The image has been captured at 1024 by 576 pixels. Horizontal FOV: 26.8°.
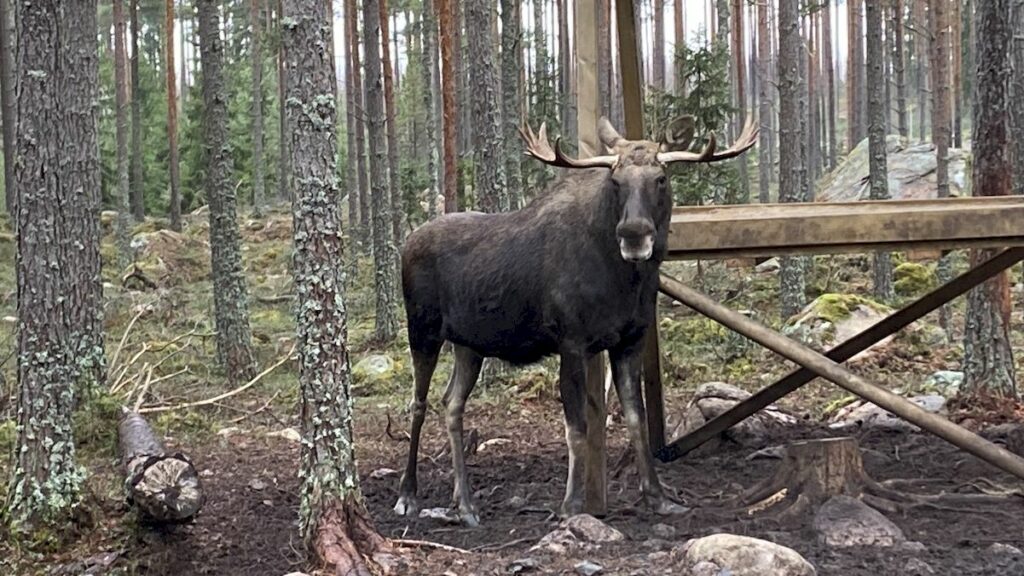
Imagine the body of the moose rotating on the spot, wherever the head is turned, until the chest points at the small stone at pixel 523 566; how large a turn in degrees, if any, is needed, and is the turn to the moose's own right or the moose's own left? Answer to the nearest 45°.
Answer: approximately 45° to the moose's own right

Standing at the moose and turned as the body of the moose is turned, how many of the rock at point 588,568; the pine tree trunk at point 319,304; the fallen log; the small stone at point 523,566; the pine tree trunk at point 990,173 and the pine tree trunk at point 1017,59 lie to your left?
2

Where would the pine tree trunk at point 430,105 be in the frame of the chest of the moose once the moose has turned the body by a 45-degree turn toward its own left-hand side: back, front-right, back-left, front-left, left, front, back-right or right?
left

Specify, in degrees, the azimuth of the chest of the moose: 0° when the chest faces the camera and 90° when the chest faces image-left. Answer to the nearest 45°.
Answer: approximately 315°

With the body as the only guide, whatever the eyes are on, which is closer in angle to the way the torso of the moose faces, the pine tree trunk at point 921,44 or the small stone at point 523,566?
the small stone

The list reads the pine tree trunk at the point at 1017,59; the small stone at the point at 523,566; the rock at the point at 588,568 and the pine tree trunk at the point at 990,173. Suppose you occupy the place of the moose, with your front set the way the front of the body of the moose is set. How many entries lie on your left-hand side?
2

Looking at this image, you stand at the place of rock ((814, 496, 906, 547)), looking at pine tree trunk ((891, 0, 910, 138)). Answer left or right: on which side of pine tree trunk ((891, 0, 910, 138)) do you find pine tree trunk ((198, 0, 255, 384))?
left

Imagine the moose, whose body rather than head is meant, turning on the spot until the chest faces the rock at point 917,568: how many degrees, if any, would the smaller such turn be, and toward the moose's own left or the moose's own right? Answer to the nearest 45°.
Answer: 0° — it already faces it

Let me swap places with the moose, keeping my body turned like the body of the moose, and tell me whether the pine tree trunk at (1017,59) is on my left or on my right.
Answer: on my left

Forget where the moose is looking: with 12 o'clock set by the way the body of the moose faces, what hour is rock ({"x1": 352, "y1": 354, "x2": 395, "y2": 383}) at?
The rock is roughly at 7 o'clock from the moose.
